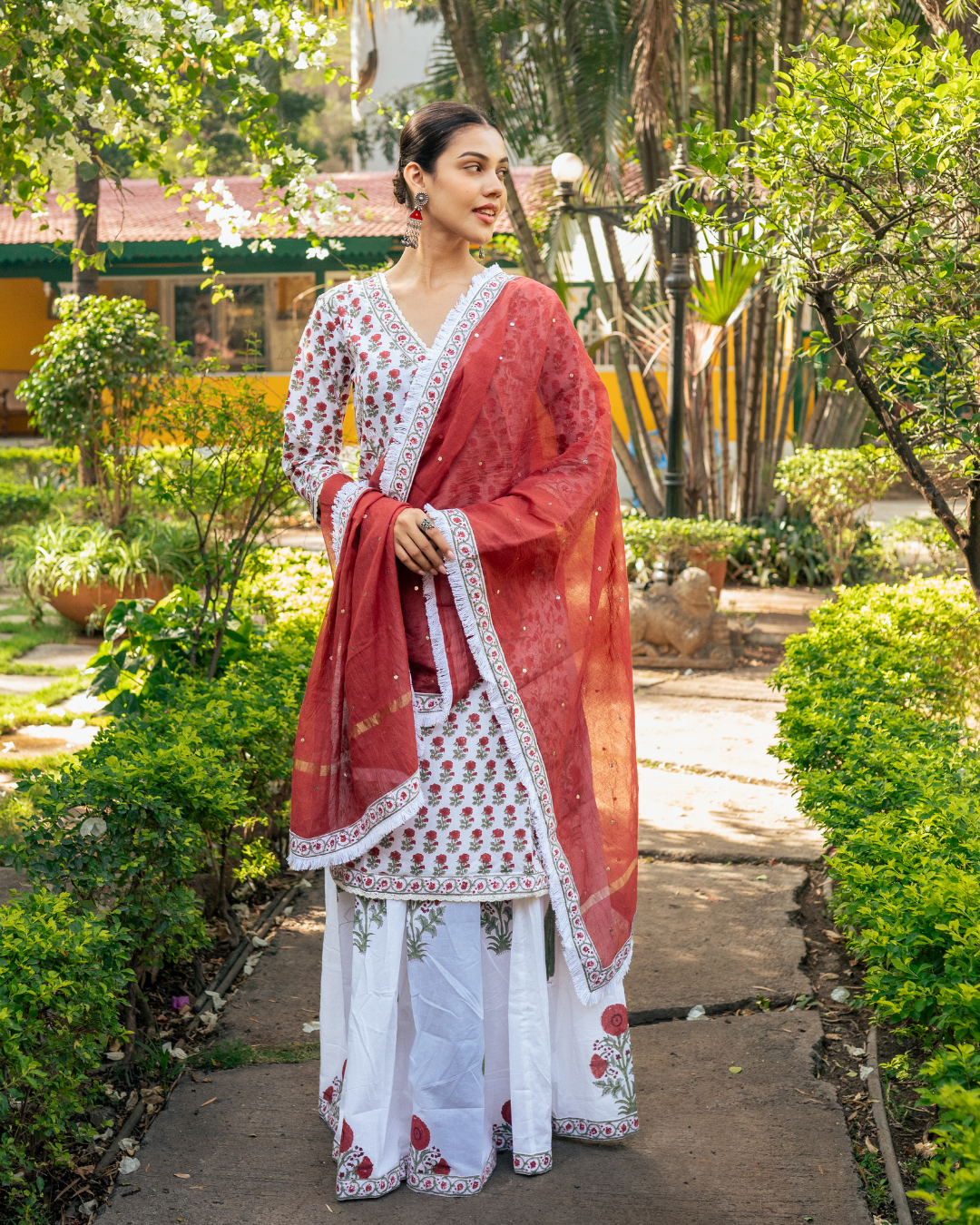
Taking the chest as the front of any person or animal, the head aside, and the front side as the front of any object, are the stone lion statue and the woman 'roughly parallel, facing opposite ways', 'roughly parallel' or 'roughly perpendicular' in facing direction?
roughly perpendicular

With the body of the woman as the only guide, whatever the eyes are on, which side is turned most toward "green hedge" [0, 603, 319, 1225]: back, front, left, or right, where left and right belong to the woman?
right

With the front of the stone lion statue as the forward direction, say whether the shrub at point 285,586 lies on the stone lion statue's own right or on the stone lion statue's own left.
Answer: on the stone lion statue's own right

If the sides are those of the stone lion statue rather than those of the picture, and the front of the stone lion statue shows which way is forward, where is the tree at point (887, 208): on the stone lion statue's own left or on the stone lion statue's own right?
on the stone lion statue's own right

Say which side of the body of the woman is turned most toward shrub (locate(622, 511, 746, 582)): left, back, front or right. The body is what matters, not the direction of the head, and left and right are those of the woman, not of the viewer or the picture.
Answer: back

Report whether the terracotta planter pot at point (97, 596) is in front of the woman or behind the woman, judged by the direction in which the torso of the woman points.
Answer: behind

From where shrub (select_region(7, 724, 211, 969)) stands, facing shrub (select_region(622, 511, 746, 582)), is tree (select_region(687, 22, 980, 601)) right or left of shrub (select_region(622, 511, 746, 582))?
right

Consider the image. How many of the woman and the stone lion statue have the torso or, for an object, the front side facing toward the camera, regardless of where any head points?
1

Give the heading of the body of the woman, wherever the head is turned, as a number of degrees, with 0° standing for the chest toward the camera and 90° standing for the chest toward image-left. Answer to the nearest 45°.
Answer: approximately 0°
